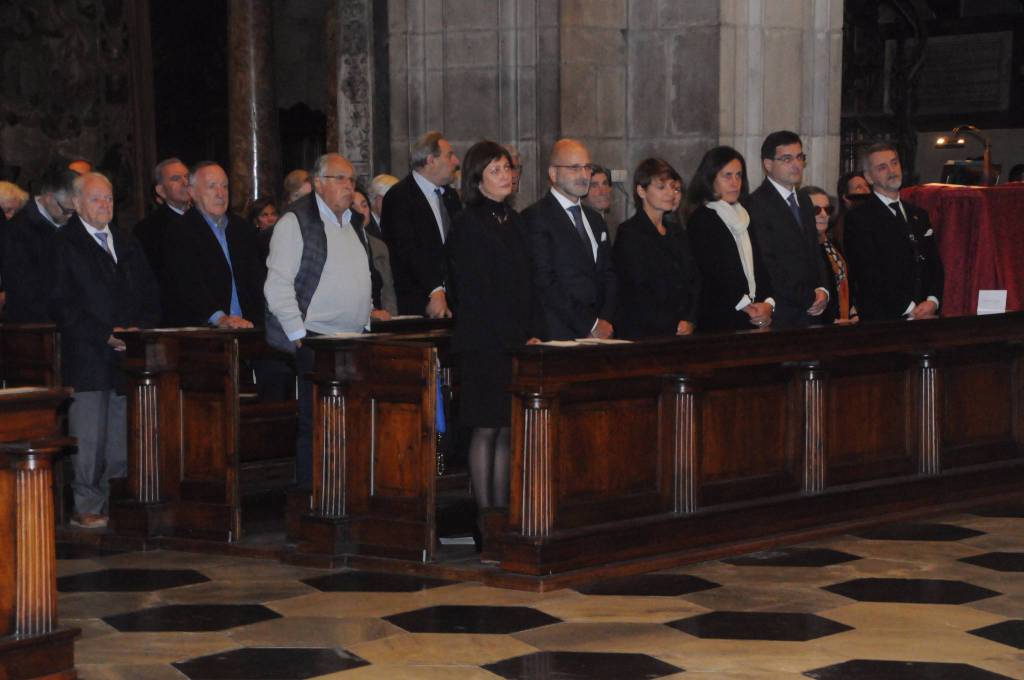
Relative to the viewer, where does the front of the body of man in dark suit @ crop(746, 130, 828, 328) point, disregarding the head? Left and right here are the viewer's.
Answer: facing the viewer and to the right of the viewer

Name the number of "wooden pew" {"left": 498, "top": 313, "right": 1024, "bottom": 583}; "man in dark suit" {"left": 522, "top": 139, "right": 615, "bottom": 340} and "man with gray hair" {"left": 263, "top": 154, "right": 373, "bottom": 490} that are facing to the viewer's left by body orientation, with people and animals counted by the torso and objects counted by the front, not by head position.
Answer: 0

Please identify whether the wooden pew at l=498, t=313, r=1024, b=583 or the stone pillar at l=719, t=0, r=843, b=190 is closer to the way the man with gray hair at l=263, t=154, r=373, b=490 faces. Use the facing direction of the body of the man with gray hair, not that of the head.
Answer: the wooden pew

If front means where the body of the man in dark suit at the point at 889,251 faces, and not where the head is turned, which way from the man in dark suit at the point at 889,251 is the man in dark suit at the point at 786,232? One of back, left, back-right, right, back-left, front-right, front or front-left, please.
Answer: right

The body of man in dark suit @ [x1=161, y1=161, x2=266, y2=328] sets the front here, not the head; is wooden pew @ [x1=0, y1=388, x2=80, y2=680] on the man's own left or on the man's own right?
on the man's own right

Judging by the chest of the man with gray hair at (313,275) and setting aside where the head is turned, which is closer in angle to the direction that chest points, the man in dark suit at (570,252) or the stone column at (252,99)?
the man in dark suit

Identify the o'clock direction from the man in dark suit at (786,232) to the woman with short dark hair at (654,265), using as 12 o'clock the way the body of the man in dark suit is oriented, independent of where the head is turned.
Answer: The woman with short dark hair is roughly at 3 o'clock from the man in dark suit.

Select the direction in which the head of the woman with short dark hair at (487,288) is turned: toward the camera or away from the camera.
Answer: toward the camera

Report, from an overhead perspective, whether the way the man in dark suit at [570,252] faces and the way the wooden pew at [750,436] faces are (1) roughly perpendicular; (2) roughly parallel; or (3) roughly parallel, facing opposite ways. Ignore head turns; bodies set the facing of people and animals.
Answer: roughly parallel

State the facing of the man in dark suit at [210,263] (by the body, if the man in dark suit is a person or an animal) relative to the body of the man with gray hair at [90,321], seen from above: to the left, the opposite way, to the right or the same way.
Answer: the same way

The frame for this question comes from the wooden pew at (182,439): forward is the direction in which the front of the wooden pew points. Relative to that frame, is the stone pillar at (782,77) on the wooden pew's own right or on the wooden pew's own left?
on the wooden pew's own left

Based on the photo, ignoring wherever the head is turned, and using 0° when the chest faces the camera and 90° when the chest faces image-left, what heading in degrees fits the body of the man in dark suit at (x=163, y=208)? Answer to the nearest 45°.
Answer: approximately 315°

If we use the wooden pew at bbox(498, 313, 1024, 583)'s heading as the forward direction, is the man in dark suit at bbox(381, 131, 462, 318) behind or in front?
behind

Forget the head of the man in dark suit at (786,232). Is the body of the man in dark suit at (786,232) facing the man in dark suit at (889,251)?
no

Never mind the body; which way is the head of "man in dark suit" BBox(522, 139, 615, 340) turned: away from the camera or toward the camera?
toward the camera

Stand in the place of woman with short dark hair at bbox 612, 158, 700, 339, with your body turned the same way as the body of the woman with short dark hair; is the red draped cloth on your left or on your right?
on your left

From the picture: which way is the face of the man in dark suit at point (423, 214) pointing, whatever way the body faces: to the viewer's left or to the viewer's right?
to the viewer's right

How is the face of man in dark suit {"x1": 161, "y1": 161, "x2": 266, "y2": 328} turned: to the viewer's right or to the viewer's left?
to the viewer's right

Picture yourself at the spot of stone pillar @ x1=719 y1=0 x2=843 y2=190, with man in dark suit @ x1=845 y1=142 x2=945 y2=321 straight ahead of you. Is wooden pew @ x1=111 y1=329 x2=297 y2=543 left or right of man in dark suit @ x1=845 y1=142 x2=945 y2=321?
right

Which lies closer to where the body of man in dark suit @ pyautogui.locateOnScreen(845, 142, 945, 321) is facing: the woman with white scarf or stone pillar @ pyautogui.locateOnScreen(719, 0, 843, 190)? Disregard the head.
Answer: the woman with white scarf

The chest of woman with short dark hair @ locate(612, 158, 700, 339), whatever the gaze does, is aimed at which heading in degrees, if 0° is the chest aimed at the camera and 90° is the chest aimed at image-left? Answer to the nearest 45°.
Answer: approximately 315°
